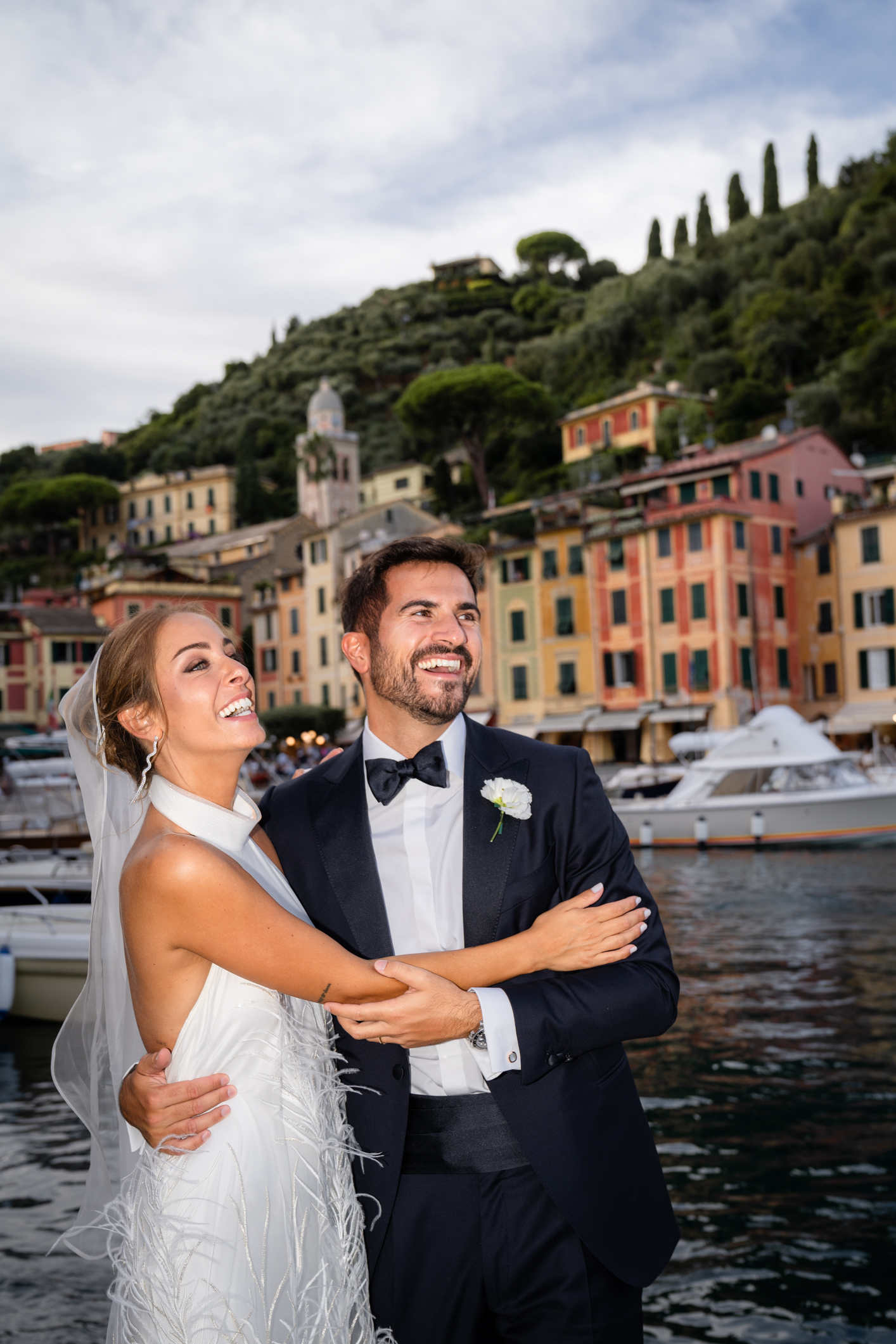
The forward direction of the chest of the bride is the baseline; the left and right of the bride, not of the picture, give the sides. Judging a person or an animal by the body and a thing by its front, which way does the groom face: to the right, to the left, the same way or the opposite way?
to the right

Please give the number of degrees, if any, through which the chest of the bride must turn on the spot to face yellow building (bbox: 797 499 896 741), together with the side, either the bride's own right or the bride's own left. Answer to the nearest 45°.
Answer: approximately 45° to the bride's own left

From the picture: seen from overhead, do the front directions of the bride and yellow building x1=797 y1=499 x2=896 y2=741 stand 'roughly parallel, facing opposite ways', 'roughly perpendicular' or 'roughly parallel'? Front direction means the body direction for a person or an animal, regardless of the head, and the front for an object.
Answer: roughly perpendicular

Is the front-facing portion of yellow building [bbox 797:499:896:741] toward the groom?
yes

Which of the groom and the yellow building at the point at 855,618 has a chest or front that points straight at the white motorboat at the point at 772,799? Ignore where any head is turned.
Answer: the yellow building

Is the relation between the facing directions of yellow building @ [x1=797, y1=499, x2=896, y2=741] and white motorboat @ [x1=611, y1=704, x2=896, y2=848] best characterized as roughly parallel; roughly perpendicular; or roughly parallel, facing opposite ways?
roughly perpendicular

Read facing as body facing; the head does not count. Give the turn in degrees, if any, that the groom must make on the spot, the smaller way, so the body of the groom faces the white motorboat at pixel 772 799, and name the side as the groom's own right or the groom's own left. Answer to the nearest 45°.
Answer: approximately 180°

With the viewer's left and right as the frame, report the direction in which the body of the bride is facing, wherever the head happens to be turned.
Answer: facing to the right of the viewer
